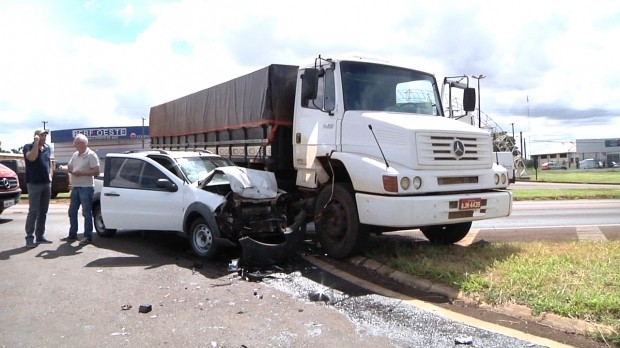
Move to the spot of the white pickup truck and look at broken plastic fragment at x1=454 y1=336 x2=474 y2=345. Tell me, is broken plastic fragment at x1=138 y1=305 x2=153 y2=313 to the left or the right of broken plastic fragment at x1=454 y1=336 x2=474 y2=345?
right

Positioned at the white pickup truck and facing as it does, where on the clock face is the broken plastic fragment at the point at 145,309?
The broken plastic fragment is roughly at 2 o'clock from the white pickup truck.

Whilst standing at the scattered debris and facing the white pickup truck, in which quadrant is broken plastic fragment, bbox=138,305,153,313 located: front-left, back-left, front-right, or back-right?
front-left

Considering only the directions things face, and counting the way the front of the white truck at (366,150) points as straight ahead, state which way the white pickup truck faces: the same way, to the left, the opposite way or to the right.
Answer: the same way

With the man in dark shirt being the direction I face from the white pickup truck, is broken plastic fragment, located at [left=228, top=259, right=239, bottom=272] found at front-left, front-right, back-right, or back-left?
back-left

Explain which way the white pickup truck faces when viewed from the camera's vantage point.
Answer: facing the viewer and to the right of the viewer

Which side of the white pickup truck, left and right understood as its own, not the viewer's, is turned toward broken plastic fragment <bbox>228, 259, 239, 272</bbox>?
front

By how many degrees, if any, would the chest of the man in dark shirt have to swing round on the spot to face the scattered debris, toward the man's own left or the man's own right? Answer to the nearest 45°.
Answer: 0° — they already face it

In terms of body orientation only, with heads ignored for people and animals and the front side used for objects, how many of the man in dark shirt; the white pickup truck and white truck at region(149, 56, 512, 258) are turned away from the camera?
0

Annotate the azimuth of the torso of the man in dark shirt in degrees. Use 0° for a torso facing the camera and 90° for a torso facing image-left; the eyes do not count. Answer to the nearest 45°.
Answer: approximately 315°

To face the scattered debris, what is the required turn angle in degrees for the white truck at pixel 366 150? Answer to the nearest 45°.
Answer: approximately 45° to its right
